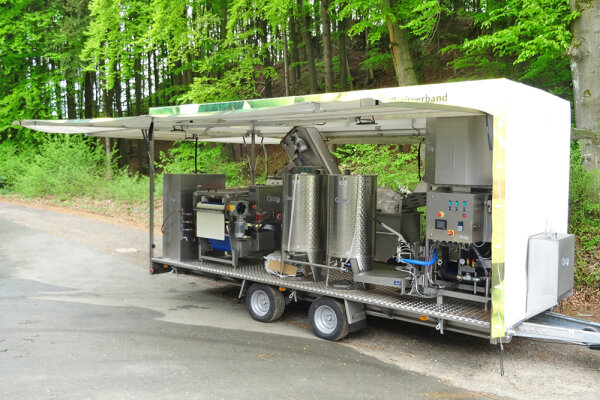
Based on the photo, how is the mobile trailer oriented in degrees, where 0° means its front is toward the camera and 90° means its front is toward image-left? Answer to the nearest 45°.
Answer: approximately 315°

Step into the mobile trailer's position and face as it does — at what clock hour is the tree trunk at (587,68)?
The tree trunk is roughly at 9 o'clock from the mobile trailer.
